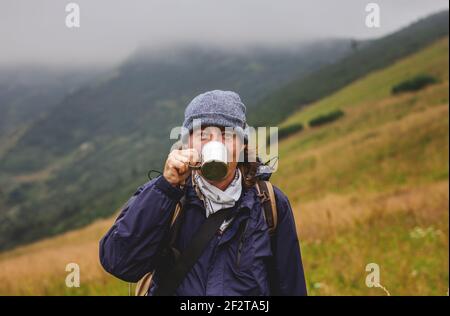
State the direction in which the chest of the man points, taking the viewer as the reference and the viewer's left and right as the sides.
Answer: facing the viewer

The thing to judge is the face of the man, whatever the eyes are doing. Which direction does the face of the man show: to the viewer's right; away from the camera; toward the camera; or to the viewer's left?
toward the camera
